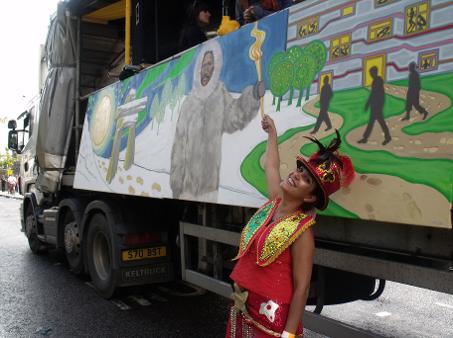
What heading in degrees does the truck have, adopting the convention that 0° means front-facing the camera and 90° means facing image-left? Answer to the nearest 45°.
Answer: approximately 135°

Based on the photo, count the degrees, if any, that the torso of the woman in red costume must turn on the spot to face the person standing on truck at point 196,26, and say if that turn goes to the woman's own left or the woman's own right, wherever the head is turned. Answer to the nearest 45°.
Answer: approximately 135° to the woman's own right

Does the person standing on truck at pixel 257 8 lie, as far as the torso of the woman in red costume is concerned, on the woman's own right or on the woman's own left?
on the woman's own right

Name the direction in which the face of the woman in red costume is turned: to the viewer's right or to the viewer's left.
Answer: to the viewer's left

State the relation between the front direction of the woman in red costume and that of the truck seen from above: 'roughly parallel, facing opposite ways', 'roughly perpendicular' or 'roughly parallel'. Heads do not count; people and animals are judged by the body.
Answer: roughly perpendicular
